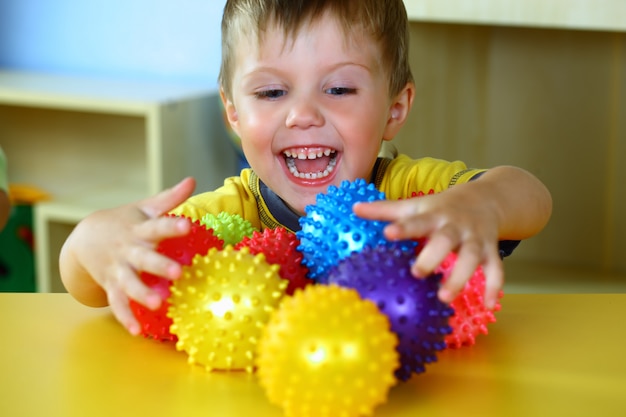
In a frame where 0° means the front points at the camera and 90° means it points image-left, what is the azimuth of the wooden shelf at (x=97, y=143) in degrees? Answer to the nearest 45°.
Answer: approximately 45°

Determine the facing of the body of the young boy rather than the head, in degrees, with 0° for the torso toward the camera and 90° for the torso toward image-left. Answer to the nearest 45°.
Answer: approximately 0°

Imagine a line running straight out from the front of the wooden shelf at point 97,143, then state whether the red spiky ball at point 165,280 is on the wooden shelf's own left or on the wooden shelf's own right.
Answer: on the wooden shelf's own left

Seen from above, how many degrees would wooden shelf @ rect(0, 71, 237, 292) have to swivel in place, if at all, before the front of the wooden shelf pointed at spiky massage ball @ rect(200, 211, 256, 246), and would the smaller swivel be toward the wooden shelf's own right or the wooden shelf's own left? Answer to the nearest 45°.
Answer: approximately 45° to the wooden shelf's own left

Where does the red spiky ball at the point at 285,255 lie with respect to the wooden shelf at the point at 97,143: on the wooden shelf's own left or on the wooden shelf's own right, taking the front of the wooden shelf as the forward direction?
on the wooden shelf's own left

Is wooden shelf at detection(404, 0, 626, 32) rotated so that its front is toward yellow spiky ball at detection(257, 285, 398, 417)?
yes

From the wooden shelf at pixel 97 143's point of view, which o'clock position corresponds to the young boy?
The young boy is roughly at 10 o'clock from the wooden shelf.

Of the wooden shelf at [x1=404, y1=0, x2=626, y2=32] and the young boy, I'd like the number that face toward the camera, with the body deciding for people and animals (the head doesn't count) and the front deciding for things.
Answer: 2
